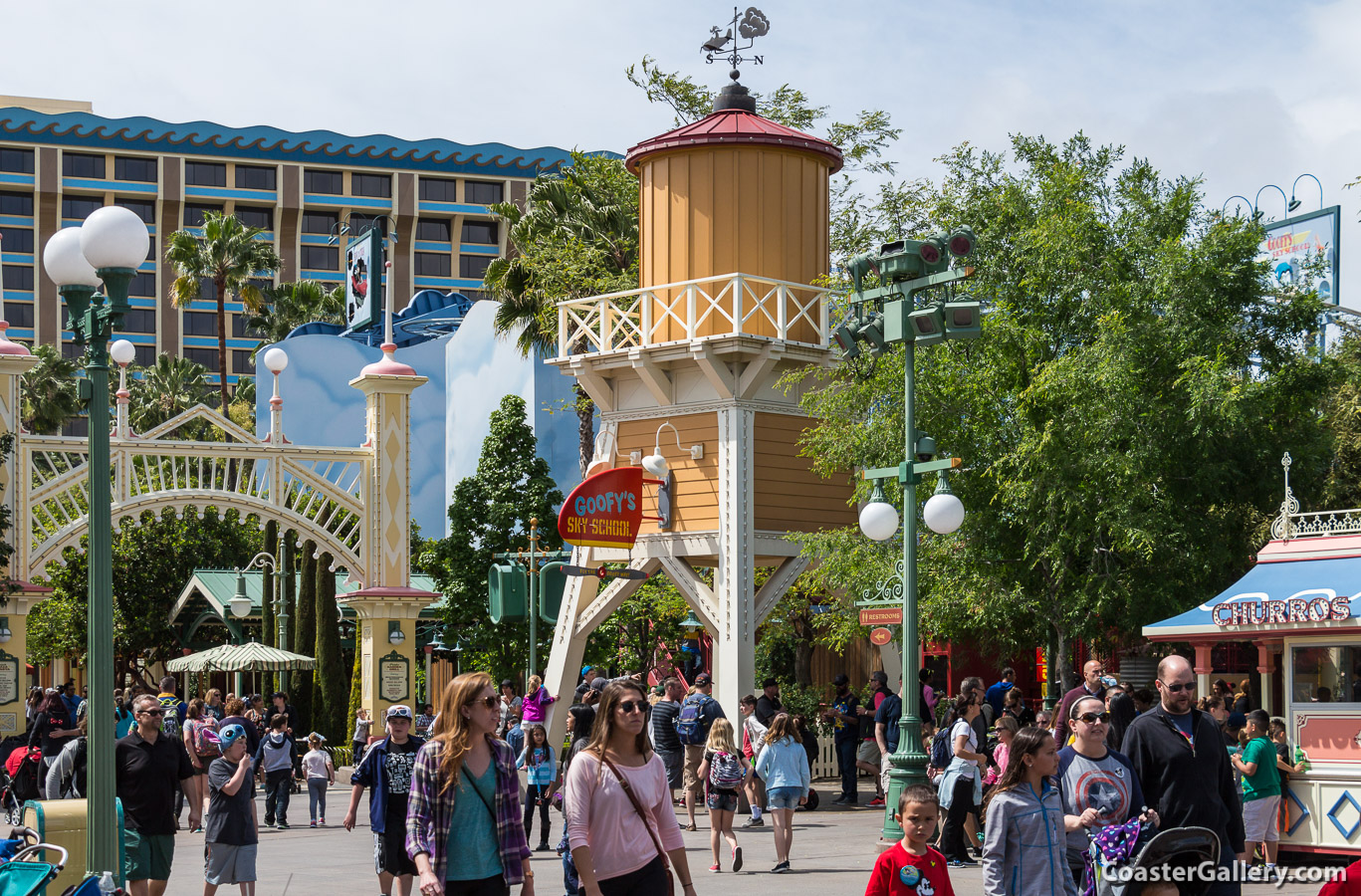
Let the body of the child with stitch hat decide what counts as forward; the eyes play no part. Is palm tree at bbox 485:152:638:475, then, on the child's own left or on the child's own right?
on the child's own left

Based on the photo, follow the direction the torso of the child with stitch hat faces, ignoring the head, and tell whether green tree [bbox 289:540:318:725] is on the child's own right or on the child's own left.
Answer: on the child's own left

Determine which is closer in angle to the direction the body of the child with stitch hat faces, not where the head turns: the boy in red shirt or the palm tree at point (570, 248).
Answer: the boy in red shirt

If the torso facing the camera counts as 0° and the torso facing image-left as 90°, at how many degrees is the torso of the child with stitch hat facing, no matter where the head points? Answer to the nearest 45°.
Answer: approximately 315°

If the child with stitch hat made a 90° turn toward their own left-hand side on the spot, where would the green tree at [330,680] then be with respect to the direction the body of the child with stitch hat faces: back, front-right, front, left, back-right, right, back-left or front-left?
front-left

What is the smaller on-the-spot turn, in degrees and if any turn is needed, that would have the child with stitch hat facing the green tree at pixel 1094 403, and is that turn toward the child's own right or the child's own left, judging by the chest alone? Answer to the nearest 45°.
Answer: approximately 90° to the child's own left

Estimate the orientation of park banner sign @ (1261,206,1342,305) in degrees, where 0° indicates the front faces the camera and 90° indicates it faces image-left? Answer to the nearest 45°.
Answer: approximately 45°
